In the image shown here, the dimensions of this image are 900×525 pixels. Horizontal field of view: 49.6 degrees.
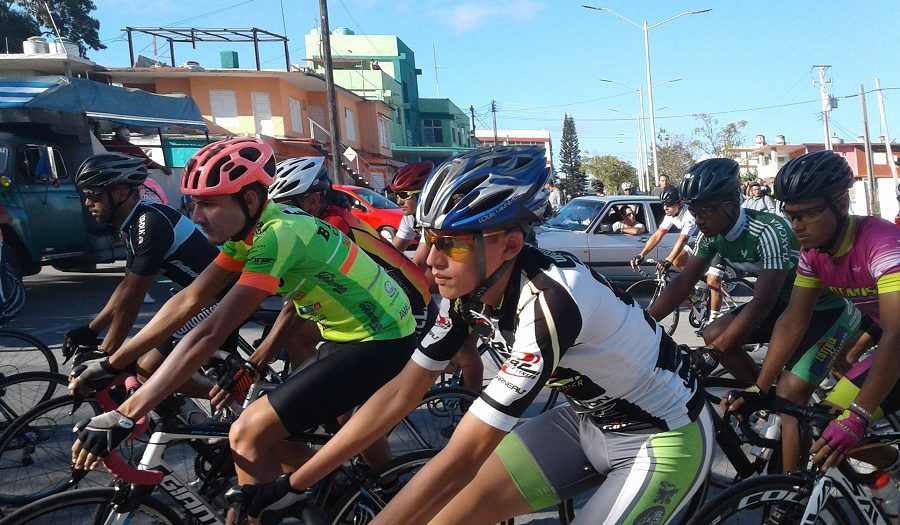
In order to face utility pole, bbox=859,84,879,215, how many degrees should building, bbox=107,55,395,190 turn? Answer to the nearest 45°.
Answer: approximately 45° to its left

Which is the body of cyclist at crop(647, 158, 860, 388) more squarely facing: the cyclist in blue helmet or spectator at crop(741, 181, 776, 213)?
the cyclist in blue helmet

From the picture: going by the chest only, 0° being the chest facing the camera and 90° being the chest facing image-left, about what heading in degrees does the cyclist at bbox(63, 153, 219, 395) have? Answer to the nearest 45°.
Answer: approximately 90°

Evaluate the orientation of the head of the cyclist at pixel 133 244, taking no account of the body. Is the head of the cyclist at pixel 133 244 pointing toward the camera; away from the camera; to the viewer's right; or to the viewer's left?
to the viewer's left

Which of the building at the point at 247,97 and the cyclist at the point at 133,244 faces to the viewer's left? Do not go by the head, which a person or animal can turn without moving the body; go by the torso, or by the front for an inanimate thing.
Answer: the cyclist

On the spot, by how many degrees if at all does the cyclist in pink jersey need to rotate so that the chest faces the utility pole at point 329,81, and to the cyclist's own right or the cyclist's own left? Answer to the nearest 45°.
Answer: approximately 90° to the cyclist's own right

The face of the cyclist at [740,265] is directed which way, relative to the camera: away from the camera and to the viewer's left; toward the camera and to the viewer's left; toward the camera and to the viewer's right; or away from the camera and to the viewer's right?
toward the camera and to the viewer's left

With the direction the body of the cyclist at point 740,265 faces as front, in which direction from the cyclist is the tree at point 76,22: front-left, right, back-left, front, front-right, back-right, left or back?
right

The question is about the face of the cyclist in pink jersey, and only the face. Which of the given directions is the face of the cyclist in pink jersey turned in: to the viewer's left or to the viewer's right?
to the viewer's left

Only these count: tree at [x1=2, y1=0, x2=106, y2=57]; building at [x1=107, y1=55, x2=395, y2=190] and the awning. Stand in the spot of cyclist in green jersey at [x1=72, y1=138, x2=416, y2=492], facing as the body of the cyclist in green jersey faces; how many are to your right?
3

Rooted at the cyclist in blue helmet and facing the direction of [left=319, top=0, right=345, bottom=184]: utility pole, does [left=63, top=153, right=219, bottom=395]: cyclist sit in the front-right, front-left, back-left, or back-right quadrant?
front-left

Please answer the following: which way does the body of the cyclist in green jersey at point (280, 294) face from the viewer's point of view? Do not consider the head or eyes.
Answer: to the viewer's left

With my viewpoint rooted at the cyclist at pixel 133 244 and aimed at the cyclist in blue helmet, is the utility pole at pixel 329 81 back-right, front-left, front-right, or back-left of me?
back-left

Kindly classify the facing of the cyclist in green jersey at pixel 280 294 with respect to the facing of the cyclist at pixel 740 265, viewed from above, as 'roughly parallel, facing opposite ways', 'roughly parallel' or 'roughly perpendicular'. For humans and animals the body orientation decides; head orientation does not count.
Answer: roughly parallel

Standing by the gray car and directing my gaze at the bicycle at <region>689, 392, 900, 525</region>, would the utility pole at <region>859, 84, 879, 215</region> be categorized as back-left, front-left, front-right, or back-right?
back-left

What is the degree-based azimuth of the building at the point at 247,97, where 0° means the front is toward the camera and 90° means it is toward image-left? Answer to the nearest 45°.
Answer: approximately 315°

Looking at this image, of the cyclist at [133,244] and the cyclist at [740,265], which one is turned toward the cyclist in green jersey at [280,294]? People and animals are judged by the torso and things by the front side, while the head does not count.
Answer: the cyclist at [740,265]
